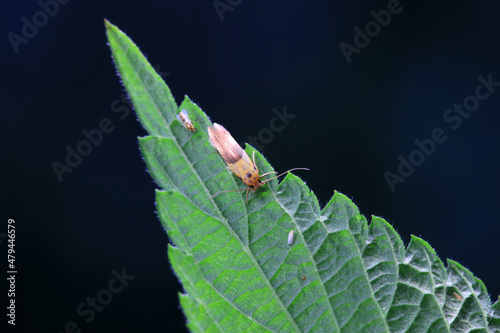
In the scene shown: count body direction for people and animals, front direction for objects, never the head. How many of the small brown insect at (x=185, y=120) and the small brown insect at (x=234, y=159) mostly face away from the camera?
0

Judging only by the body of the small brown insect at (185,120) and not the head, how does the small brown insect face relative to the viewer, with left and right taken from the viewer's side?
facing the viewer and to the right of the viewer

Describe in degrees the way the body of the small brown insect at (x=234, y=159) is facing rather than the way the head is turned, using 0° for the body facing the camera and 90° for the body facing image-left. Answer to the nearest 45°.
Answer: approximately 315°

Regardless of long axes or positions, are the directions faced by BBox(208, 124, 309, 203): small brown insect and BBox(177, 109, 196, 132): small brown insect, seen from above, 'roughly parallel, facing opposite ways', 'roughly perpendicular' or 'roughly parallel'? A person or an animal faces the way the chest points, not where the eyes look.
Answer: roughly parallel
